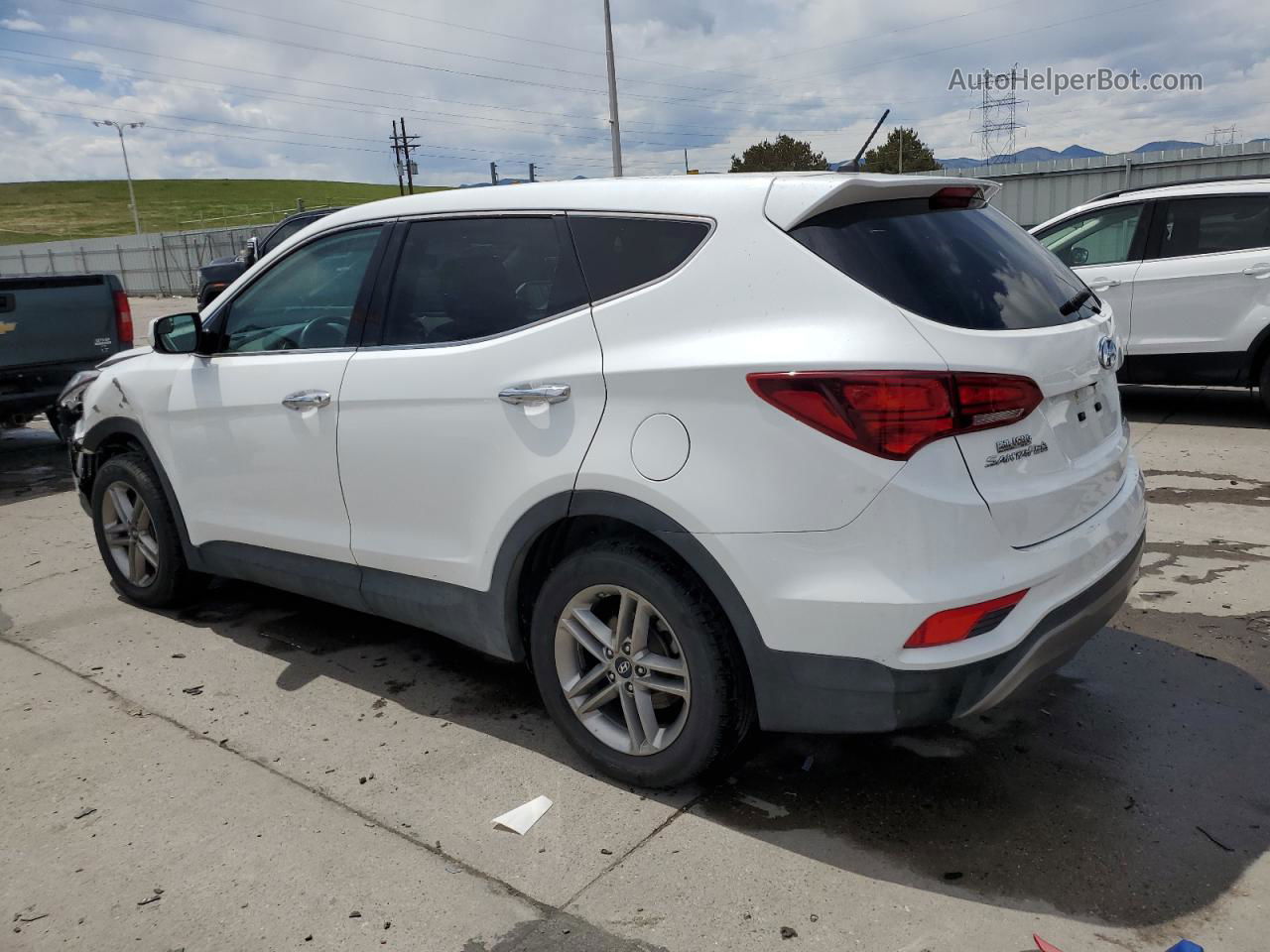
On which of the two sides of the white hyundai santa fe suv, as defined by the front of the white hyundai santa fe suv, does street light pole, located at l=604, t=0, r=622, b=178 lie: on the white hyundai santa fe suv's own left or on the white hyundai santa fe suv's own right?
on the white hyundai santa fe suv's own right

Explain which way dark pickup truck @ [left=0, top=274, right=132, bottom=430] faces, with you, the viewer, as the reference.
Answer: facing away from the viewer

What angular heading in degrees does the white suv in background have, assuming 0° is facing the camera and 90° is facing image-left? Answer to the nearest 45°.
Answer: approximately 90°

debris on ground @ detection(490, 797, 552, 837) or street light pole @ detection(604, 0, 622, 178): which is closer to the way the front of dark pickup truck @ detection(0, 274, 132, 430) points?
the street light pole

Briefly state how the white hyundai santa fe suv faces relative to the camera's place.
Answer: facing away from the viewer and to the left of the viewer

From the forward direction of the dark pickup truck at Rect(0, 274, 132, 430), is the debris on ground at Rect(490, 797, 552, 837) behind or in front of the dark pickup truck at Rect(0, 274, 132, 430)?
behind

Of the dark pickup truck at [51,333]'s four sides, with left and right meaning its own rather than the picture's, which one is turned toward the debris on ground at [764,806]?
back

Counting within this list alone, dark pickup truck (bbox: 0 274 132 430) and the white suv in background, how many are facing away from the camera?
1

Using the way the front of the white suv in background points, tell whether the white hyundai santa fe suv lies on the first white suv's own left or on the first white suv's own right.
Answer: on the first white suv's own left
